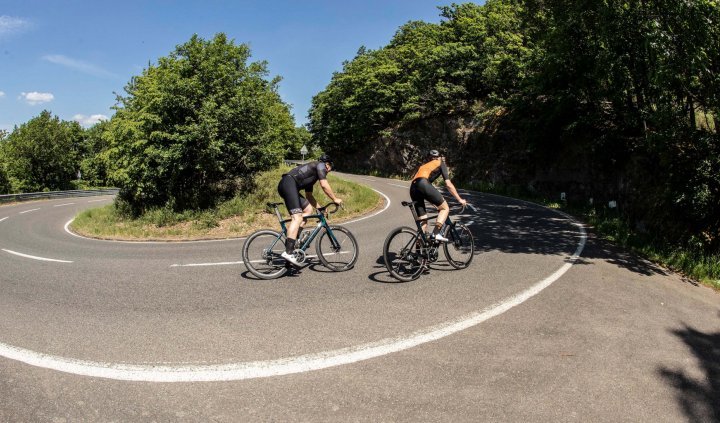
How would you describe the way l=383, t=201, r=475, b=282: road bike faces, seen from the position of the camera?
facing away from the viewer and to the right of the viewer

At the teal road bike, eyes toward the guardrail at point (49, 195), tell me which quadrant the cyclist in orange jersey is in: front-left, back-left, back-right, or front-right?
back-right

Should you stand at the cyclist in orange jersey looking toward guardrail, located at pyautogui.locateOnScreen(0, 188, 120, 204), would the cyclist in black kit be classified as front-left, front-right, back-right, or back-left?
front-left

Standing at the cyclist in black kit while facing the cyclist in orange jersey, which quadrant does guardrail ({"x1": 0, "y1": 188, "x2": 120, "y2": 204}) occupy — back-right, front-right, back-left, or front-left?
back-left

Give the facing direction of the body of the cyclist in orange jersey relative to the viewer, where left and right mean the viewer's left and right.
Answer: facing away from the viewer and to the right of the viewer

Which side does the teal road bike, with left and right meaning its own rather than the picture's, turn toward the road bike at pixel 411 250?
front

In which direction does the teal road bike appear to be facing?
to the viewer's right

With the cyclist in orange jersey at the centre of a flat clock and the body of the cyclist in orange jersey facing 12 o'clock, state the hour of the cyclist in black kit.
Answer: The cyclist in black kit is roughly at 7 o'clock from the cyclist in orange jersey.

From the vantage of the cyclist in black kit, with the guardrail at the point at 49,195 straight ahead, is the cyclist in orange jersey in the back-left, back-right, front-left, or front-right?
back-right

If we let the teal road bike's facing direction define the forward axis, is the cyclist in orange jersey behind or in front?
in front

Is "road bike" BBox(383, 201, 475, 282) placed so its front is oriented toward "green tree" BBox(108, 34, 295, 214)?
no

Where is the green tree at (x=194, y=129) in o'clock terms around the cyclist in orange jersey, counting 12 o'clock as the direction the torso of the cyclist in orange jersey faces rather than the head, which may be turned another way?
The green tree is roughly at 9 o'clock from the cyclist in orange jersey.

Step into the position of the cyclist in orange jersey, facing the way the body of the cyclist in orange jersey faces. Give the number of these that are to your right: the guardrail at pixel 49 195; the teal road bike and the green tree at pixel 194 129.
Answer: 0
